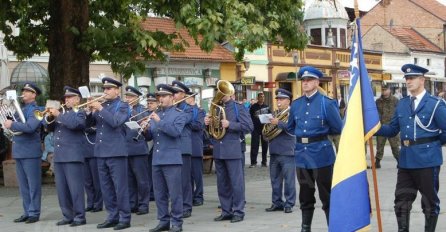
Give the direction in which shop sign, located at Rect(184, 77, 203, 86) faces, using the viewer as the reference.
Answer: facing the viewer

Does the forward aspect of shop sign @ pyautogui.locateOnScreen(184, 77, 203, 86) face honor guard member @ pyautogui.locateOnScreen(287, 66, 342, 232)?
yes

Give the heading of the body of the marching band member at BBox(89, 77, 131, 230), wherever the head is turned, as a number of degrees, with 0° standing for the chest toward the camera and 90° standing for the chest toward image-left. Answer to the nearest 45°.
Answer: approximately 45°

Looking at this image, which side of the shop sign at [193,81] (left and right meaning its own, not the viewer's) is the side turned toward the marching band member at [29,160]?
front

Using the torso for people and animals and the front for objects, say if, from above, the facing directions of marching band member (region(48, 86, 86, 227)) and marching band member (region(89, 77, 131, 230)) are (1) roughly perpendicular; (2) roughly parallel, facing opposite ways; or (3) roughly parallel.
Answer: roughly parallel

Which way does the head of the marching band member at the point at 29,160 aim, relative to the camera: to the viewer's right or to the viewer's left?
to the viewer's left

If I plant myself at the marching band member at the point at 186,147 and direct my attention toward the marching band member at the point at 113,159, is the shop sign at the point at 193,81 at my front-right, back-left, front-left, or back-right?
back-right

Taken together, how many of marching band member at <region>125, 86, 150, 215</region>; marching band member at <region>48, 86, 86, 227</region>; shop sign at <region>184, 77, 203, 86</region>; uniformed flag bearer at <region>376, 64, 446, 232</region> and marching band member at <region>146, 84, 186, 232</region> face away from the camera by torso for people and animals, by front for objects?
0

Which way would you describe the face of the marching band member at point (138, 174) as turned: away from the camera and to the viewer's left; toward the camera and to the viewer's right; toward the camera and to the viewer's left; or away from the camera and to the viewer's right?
toward the camera and to the viewer's left

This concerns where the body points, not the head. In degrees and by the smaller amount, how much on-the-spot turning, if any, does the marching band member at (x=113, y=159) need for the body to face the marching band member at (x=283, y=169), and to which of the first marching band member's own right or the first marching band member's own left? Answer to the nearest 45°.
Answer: approximately 135° to the first marching band member's own left

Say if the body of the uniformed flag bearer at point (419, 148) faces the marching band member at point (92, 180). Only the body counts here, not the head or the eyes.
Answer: no

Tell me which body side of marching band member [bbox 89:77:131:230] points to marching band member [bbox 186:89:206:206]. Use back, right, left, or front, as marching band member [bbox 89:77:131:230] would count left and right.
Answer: back

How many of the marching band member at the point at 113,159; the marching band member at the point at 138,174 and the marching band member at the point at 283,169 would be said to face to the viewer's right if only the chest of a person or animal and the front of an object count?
0

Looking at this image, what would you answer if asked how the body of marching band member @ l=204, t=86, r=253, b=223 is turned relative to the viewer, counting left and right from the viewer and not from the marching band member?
facing the viewer and to the left of the viewer

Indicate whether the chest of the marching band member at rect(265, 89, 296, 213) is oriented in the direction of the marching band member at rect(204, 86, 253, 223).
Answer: yes

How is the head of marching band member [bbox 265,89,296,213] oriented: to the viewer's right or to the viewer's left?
to the viewer's left

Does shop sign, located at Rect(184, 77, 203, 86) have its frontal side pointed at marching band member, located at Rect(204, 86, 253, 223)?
yes
